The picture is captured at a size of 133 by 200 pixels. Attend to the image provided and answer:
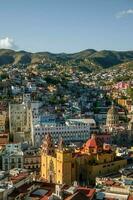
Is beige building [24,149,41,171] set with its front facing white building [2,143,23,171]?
no

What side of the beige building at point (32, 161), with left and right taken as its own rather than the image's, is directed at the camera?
front

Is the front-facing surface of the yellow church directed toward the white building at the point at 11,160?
no

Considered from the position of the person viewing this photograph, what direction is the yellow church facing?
facing the viewer and to the left of the viewer

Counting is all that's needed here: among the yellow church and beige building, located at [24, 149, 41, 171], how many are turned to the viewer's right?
0
